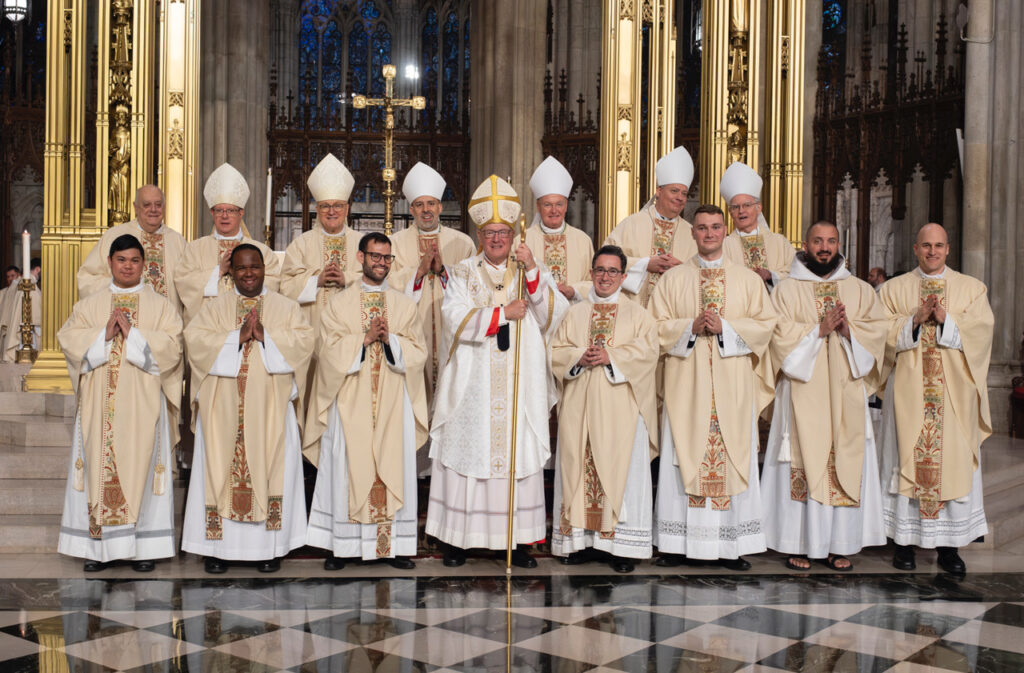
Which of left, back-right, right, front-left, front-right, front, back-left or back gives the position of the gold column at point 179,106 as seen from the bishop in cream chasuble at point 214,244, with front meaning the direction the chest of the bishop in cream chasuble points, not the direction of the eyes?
back

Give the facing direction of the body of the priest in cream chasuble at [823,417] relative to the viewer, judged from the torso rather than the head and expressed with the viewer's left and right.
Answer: facing the viewer

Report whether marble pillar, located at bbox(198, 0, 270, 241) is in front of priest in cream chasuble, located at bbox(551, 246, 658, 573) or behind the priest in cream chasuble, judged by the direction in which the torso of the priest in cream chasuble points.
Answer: behind

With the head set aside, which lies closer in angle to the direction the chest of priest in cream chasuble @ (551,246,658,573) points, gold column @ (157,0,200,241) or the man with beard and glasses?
the man with beard and glasses

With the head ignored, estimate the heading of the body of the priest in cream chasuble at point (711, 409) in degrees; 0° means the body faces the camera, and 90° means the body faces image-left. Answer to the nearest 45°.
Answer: approximately 0°

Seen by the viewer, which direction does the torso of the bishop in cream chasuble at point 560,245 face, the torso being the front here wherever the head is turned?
toward the camera

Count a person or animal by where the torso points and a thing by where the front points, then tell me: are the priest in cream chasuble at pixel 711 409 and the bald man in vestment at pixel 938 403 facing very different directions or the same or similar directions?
same or similar directions

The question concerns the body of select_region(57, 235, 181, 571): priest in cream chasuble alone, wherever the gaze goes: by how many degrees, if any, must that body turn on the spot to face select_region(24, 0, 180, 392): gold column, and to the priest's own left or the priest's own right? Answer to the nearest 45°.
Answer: approximately 180°

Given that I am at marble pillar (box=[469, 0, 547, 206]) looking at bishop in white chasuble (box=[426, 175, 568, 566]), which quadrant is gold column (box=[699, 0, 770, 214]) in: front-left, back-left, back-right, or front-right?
front-left

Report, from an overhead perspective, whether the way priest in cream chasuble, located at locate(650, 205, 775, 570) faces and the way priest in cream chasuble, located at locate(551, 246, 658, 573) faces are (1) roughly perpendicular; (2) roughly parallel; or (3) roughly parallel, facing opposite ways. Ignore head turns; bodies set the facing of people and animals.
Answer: roughly parallel

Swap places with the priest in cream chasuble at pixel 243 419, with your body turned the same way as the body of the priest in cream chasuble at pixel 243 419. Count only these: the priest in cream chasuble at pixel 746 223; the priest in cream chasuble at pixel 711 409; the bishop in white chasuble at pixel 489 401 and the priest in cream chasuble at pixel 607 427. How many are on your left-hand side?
4

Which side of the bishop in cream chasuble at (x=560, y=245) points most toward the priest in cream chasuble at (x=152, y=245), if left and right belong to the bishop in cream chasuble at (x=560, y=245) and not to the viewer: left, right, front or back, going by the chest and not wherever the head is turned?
right

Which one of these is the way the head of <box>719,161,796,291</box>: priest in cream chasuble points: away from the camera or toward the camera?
toward the camera

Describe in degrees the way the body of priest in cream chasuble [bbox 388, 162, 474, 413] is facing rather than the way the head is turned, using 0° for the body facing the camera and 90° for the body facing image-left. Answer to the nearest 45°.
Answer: approximately 0°

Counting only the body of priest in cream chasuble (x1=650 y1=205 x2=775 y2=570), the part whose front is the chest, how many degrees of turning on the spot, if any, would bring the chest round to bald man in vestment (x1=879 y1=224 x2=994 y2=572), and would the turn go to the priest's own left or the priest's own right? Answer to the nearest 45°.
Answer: approximately 90° to the priest's own left

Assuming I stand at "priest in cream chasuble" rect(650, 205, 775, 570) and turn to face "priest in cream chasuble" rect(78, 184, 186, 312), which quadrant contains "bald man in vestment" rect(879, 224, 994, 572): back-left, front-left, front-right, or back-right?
back-right

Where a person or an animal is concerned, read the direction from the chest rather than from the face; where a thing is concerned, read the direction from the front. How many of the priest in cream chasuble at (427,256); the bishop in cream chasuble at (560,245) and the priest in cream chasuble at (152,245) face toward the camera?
3
